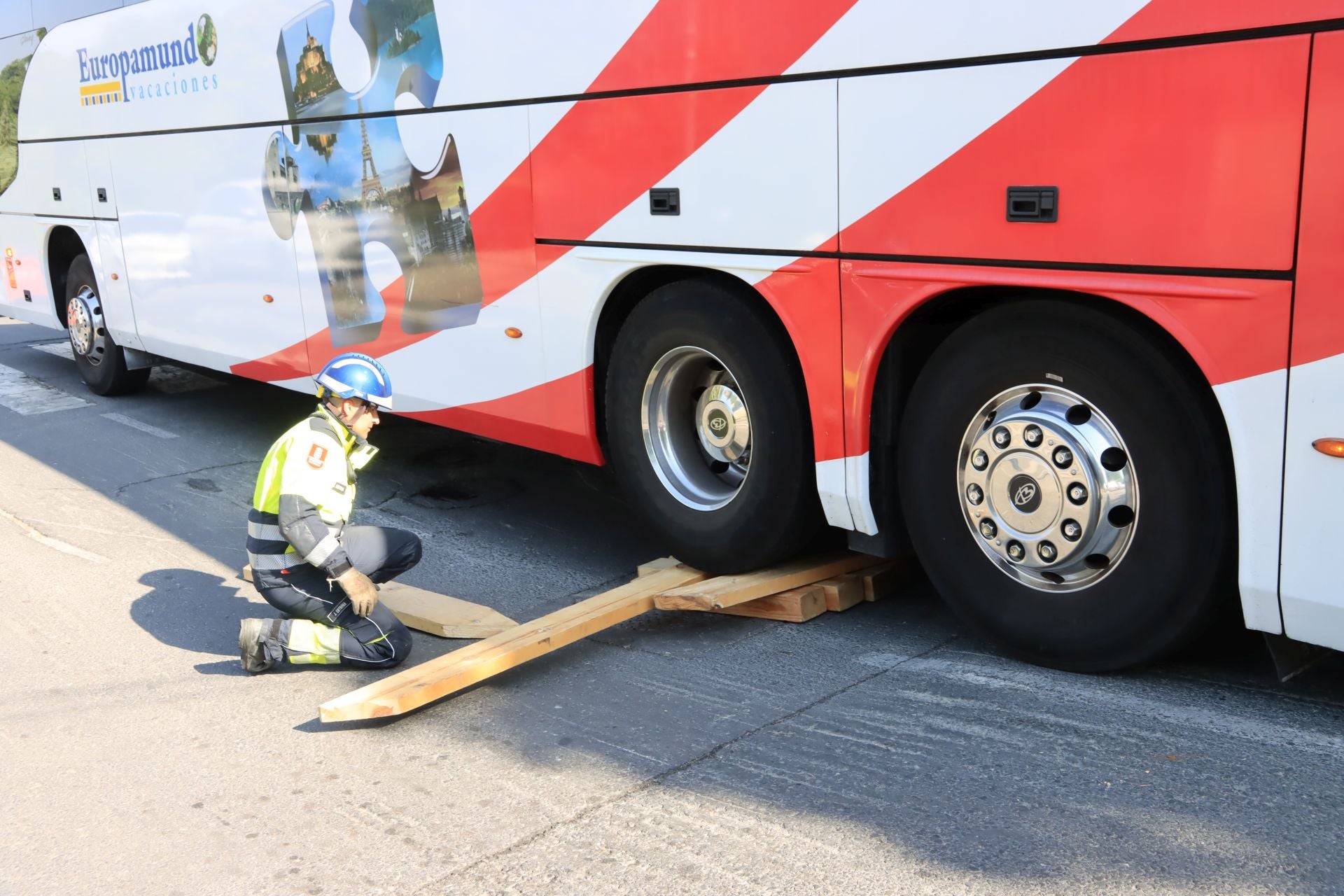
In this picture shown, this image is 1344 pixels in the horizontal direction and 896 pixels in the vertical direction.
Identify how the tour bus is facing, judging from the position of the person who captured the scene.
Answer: facing away from the viewer and to the left of the viewer

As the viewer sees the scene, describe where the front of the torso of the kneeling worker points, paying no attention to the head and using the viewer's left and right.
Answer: facing to the right of the viewer

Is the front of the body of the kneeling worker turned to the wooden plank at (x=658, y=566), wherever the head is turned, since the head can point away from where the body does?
yes

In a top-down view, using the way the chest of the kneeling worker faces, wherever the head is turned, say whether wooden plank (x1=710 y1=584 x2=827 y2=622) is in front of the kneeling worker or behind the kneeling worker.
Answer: in front

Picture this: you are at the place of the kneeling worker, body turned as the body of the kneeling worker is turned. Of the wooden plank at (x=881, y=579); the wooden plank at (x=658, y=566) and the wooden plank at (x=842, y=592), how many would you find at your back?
0

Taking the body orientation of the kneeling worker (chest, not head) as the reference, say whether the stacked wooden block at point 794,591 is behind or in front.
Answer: in front

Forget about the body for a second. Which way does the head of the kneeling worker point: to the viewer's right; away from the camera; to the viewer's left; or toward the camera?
to the viewer's right
